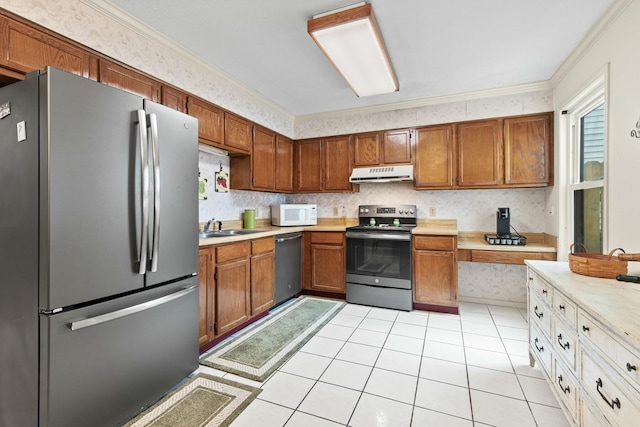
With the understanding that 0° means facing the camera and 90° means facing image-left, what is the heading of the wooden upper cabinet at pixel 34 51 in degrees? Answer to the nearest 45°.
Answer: approximately 315°

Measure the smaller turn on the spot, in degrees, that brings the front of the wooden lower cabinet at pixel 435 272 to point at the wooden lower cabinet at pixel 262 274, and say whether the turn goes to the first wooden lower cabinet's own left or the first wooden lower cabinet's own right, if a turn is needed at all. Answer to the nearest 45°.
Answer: approximately 45° to the first wooden lower cabinet's own right

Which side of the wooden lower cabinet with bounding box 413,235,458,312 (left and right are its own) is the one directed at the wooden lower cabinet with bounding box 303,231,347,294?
right

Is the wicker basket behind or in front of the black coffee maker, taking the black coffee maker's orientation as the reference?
in front

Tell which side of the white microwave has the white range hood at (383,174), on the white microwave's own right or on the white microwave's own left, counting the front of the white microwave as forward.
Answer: on the white microwave's own left

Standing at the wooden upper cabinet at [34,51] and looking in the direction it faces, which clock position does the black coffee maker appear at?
The black coffee maker is roughly at 11 o'clock from the wooden upper cabinet.

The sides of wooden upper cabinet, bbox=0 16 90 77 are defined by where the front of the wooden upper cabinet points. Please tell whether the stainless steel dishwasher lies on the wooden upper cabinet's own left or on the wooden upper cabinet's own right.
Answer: on the wooden upper cabinet's own left

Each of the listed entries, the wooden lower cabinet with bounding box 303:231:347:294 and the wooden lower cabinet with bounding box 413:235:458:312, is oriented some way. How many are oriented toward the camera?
2

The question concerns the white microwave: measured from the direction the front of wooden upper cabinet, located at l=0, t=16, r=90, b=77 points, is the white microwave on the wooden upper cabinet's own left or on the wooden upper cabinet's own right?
on the wooden upper cabinet's own left

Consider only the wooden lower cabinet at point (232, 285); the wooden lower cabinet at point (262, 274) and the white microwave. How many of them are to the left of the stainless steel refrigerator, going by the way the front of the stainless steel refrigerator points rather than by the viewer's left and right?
3
